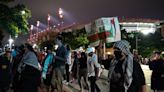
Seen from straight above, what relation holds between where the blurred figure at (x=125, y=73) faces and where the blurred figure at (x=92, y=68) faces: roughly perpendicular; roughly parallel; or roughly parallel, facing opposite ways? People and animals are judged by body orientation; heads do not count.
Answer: roughly parallel

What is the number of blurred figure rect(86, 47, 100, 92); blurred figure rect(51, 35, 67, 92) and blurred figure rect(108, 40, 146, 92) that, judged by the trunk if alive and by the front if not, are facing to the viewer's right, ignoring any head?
0
